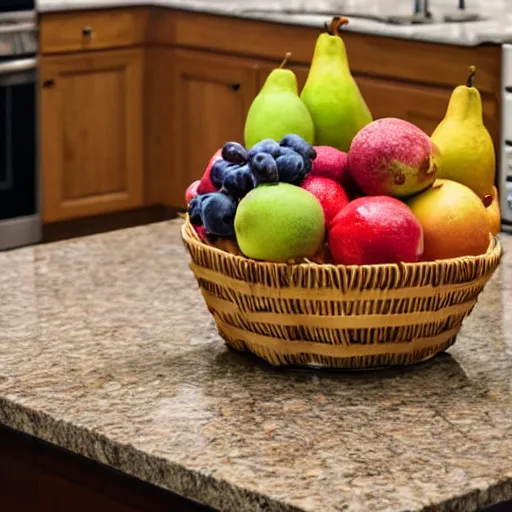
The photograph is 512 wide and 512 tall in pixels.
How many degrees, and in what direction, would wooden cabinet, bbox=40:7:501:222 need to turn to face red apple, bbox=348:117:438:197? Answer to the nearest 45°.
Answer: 0° — it already faces it

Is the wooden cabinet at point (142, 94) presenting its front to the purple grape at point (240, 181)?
yes

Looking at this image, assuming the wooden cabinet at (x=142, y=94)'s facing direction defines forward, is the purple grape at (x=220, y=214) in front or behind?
in front

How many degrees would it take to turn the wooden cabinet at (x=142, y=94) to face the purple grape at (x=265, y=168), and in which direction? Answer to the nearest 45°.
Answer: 0° — it already faces it

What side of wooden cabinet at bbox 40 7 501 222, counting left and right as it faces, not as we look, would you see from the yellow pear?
front

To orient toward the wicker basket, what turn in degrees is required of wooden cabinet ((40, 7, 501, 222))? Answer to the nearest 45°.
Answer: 0° — it already faces it

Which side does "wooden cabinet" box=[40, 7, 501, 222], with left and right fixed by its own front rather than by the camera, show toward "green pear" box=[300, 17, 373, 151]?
front

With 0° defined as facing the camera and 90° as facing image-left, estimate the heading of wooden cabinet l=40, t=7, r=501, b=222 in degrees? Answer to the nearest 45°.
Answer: approximately 0°

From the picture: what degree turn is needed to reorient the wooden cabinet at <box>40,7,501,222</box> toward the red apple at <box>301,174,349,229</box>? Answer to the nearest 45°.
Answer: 0° — it already faces it

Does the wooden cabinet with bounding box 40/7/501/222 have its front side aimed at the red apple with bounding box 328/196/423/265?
yes

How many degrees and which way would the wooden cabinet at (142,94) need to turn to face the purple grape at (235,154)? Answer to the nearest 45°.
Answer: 0° — it already faces it
